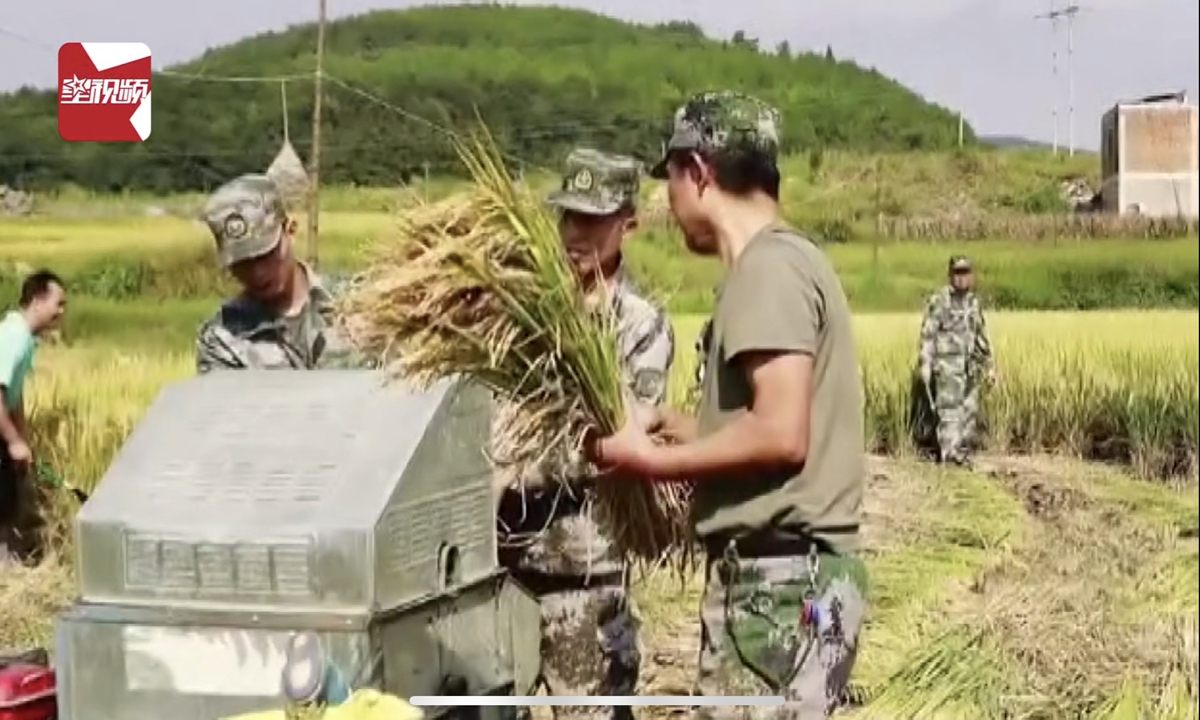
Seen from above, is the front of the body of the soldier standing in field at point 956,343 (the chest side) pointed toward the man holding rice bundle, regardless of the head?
yes

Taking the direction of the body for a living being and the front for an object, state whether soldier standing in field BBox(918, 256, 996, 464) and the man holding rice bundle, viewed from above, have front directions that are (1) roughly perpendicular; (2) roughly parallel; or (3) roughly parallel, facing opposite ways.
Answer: roughly perpendicular

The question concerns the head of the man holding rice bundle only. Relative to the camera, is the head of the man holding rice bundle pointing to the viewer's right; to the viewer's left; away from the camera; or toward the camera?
to the viewer's left

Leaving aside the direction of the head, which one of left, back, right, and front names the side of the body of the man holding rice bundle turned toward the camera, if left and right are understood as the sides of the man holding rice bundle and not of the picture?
left

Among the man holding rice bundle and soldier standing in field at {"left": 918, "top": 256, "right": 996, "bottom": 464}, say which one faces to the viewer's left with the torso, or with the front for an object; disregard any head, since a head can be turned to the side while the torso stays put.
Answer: the man holding rice bundle

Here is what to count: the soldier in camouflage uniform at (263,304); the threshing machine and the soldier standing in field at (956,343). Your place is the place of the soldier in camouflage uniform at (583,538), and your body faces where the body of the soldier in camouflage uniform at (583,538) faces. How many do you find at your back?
1

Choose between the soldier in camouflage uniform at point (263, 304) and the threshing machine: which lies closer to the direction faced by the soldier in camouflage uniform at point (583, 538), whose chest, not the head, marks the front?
the threshing machine

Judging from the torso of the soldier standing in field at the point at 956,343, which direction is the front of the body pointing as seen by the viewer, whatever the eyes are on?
toward the camera

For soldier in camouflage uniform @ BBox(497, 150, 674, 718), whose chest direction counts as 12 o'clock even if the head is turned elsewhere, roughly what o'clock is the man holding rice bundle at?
The man holding rice bundle is roughly at 10 o'clock from the soldier in camouflage uniform.

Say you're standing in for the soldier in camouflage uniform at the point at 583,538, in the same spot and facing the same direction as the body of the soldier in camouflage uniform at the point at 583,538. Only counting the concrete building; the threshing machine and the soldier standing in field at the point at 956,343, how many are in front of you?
1

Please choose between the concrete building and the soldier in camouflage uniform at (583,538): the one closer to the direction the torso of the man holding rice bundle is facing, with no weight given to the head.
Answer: the soldier in camouflage uniform

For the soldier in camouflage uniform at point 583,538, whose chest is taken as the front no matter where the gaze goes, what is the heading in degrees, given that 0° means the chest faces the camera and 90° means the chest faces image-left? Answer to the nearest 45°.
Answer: approximately 45°

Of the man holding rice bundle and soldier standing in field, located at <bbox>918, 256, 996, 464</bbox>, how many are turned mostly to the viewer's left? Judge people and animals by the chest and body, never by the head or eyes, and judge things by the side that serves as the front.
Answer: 1

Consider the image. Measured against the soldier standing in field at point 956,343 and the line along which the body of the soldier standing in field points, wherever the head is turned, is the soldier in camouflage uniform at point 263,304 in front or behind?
in front
